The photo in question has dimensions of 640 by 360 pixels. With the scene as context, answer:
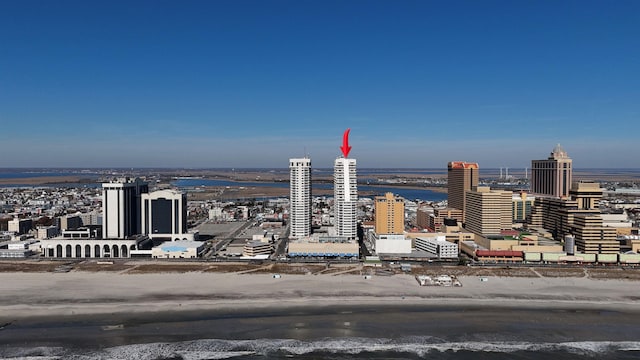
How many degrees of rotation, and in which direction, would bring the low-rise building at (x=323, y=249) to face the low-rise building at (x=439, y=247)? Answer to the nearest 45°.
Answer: approximately 90° to its left

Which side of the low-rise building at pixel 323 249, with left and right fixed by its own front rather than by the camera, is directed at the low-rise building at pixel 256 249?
right

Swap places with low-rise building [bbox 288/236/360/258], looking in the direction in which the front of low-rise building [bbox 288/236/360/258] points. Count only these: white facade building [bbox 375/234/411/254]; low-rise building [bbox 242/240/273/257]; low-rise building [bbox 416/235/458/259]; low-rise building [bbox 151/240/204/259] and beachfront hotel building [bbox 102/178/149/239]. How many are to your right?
3

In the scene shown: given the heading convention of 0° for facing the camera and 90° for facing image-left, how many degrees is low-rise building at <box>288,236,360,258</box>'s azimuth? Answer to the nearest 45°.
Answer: approximately 0°

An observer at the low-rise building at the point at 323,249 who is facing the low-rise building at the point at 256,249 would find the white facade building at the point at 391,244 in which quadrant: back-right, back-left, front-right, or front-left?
back-right

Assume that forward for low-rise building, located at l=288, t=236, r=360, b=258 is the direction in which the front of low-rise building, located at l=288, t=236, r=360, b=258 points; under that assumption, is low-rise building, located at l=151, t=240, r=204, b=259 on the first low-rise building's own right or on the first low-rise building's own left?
on the first low-rise building's own right
